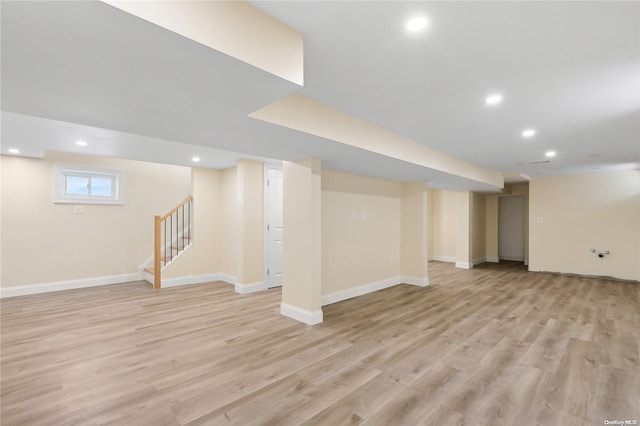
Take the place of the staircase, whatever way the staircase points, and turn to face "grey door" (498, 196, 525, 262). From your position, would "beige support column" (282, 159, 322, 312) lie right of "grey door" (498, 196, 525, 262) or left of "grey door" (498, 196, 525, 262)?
right

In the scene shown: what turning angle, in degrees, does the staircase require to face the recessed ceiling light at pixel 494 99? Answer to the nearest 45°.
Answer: approximately 90° to its left

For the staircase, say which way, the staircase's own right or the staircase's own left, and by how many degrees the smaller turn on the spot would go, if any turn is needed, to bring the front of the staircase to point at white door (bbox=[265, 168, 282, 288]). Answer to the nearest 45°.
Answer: approximately 90° to the staircase's own left

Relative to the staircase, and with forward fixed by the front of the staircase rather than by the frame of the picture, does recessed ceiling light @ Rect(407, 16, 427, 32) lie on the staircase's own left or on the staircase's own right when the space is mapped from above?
on the staircase's own left

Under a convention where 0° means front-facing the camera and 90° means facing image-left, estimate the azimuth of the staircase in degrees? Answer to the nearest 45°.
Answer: approximately 45°

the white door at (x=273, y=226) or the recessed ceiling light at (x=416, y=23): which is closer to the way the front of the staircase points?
the recessed ceiling light

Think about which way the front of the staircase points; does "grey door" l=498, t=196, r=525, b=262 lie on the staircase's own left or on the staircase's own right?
on the staircase's own left

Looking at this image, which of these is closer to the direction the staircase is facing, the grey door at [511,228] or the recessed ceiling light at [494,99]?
the recessed ceiling light

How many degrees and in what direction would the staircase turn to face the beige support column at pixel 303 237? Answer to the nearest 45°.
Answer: approximately 90° to its left
